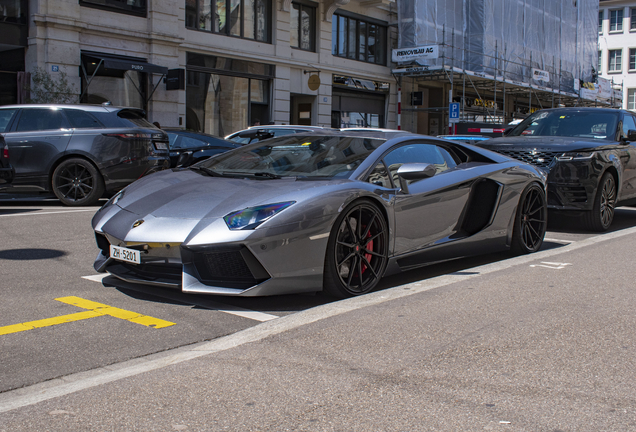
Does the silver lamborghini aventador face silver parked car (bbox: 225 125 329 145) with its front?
no

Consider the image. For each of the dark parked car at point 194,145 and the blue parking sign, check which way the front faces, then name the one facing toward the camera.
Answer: the blue parking sign

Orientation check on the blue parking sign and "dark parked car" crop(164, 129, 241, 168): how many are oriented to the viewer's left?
1

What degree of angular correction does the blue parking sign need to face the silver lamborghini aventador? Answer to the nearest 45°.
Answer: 0° — it already faces it

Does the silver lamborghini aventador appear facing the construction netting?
no

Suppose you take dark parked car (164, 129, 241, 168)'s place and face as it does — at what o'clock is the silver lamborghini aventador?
The silver lamborghini aventador is roughly at 9 o'clock from the dark parked car.

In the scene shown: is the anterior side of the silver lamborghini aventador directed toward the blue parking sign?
no

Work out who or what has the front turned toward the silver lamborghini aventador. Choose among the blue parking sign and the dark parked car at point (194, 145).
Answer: the blue parking sign

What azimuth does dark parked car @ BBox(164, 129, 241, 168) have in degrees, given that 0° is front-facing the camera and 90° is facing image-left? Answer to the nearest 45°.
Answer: approximately 90°

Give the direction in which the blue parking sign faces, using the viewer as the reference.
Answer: facing the viewer

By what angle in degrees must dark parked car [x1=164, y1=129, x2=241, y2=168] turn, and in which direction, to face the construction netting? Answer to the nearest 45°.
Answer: approximately 135° to its right

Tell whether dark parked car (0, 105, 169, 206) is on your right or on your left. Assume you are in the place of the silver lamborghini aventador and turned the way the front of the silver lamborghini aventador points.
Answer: on your right

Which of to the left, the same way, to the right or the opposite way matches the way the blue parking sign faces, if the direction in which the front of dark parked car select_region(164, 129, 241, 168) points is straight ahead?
to the left

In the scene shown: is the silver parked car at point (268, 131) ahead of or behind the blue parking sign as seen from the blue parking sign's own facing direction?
ahead

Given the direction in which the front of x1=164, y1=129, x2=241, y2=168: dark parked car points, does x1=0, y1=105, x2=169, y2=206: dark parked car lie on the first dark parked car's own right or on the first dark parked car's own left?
on the first dark parked car's own left
